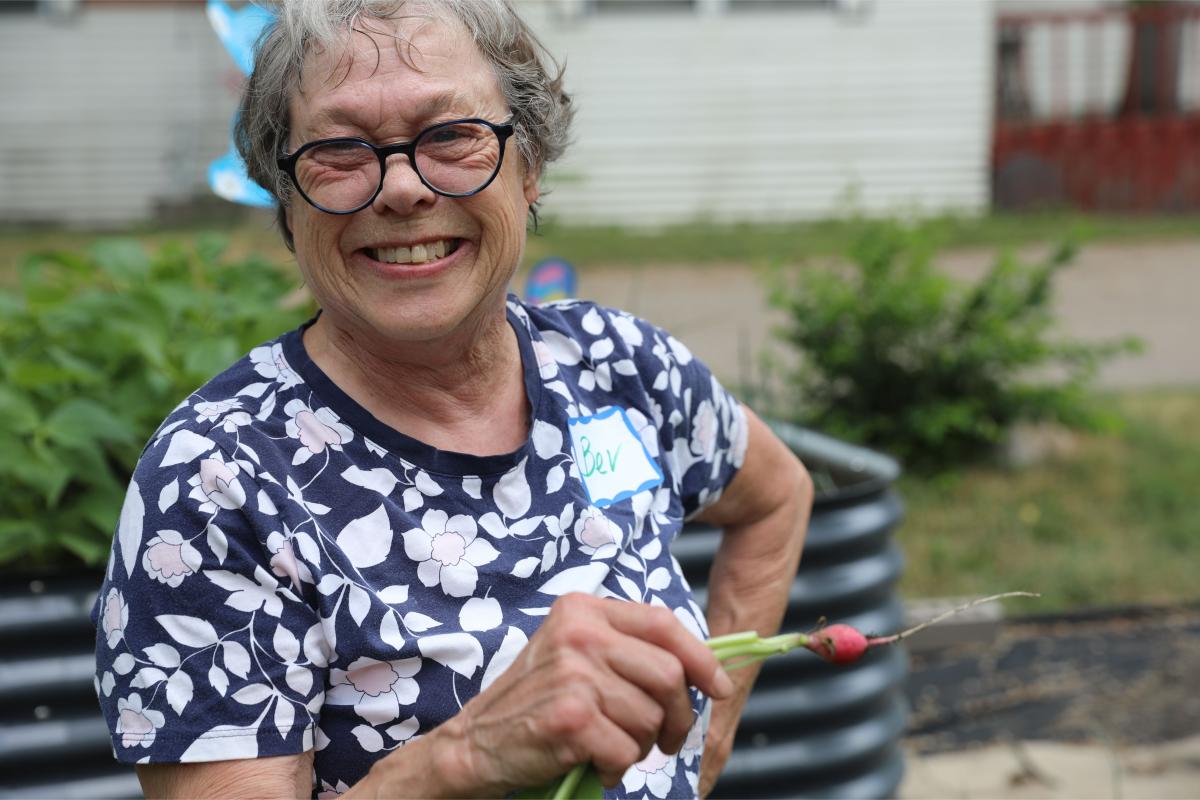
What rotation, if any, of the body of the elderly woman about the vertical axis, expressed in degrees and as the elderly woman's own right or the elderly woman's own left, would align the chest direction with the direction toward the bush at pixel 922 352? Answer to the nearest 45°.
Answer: approximately 90° to the elderly woman's own left

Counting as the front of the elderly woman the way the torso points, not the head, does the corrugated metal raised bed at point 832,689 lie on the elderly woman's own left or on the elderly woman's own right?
on the elderly woman's own left

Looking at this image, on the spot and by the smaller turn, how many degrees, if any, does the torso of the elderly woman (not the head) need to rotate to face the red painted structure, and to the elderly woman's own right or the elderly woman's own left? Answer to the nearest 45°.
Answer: approximately 90° to the elderly woman's own left

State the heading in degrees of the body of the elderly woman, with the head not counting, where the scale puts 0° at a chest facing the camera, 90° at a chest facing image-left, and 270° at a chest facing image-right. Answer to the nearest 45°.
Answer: approximately 315°
